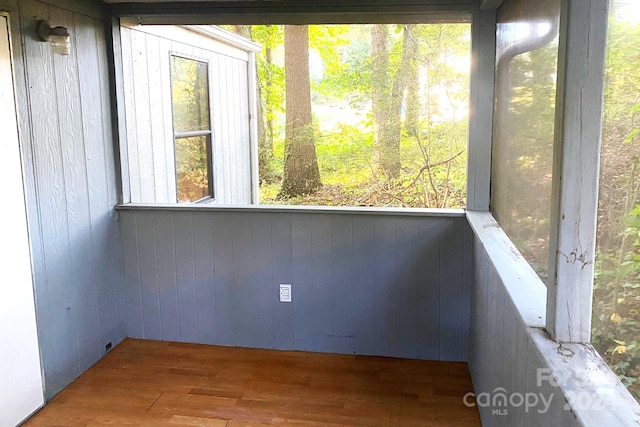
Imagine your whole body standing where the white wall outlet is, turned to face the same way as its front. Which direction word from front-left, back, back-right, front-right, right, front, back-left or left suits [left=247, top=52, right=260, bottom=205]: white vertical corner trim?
back

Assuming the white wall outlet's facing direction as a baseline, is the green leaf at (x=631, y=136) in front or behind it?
behind

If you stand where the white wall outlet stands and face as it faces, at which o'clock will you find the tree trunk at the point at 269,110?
The tree trunk is roughly at 6 o'clock from the white wall outlet.

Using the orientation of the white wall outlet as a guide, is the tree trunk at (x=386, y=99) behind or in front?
behind

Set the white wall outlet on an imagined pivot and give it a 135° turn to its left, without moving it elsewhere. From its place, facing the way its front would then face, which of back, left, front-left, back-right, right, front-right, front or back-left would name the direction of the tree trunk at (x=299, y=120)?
front-left

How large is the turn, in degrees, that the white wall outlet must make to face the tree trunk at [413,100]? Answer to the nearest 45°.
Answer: approximately 135° to its left

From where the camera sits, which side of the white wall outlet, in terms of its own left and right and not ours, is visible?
front

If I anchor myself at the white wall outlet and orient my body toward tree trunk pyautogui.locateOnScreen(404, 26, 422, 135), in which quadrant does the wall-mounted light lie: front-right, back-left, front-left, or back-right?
back-left

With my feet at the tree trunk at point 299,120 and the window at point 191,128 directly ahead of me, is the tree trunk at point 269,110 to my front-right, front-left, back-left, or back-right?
back-right

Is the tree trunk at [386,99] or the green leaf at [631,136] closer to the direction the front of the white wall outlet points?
the green leaf
